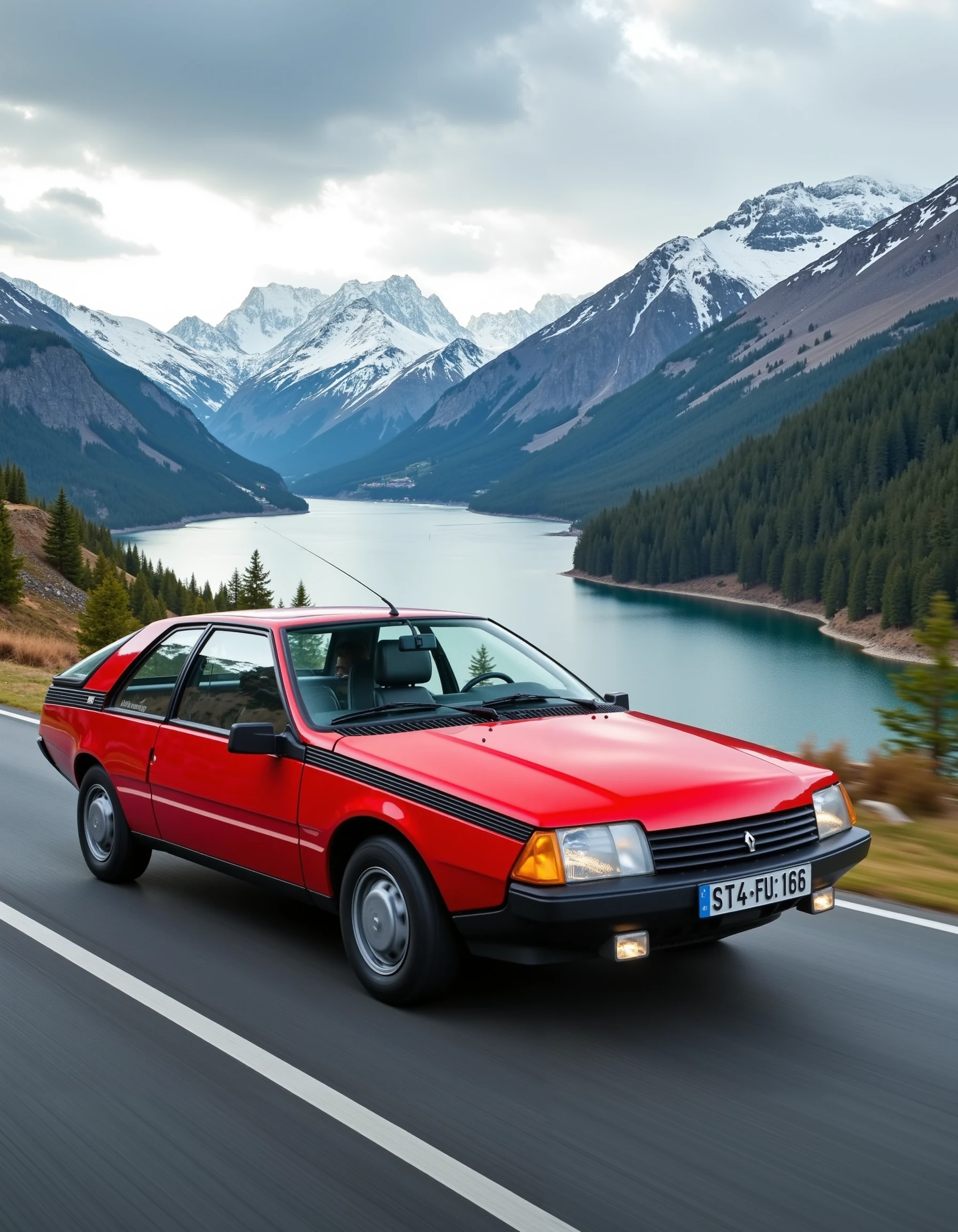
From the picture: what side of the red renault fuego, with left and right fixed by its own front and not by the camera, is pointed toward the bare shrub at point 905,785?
left

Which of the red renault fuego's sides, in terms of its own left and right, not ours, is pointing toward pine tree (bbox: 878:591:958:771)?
left
